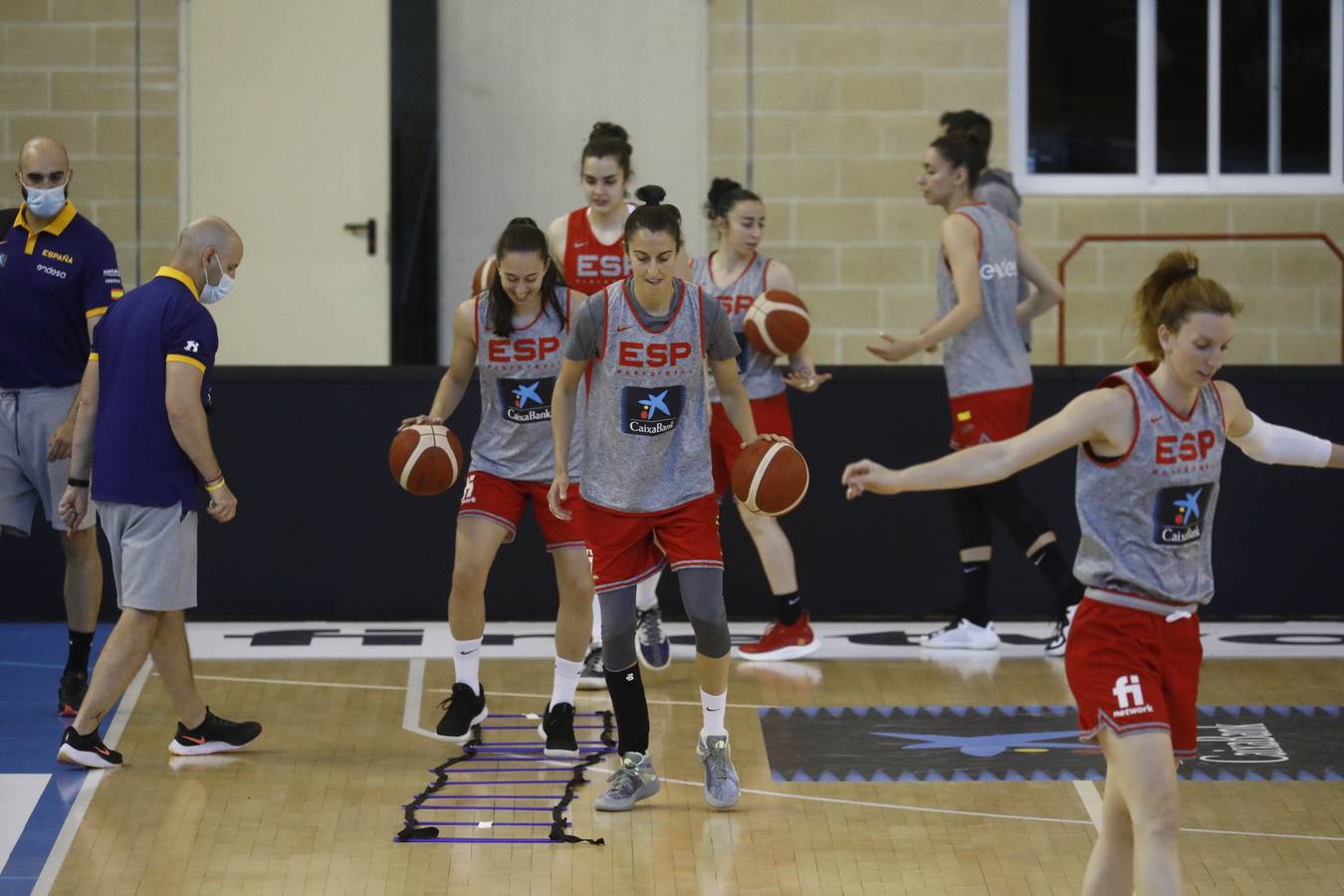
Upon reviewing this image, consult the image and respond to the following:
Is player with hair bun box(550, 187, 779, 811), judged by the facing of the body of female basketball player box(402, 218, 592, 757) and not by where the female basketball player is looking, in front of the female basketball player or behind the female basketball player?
in front

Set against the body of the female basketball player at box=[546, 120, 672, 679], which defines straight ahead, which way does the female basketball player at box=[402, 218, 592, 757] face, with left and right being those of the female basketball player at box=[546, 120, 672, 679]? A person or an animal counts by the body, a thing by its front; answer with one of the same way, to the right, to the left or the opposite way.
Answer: the same way

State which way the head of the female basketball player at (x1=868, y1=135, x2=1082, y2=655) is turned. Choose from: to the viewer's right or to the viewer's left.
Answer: to the viewer's left

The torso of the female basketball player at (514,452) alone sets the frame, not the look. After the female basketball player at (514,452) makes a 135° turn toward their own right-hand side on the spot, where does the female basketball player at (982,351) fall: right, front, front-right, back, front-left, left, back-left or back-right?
right

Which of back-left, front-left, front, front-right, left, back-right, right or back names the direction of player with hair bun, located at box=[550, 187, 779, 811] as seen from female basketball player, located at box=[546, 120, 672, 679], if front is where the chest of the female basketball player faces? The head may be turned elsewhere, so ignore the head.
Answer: front

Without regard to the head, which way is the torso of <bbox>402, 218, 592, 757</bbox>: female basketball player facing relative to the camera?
toward the camera

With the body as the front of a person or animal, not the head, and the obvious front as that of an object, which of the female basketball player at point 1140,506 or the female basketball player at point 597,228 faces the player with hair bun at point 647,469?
the female basketball player at point 597,228

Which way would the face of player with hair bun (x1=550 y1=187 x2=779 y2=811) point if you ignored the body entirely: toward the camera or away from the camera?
toward the camera

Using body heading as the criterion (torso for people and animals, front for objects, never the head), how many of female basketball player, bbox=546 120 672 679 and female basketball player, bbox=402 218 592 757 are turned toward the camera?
2

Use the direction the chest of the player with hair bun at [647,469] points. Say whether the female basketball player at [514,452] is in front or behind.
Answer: behind

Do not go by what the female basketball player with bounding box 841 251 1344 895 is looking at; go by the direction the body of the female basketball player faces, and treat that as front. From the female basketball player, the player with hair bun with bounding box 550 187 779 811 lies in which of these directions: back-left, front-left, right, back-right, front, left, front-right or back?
back

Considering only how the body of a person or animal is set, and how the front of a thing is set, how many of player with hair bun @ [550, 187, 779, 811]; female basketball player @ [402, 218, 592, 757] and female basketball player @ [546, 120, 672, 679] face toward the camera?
3

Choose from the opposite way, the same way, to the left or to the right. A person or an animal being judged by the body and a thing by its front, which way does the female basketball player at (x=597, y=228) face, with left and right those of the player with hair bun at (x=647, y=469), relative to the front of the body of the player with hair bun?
the same way

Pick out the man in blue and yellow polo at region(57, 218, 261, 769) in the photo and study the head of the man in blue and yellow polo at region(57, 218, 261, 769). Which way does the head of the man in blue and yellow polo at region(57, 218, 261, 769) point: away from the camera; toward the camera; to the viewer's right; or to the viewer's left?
to the viewer's right

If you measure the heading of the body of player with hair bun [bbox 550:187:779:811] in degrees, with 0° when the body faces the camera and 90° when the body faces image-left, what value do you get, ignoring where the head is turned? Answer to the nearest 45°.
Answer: approximately 0°

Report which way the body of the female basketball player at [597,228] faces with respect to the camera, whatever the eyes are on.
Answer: toward the camera

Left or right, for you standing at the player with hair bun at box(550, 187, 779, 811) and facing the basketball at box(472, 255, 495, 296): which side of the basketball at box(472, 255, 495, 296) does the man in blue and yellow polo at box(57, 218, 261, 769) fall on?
left
